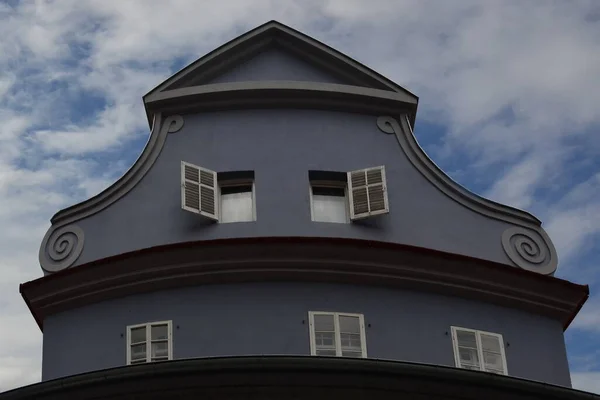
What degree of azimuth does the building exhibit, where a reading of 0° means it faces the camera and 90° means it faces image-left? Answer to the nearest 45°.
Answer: approximately 0°
